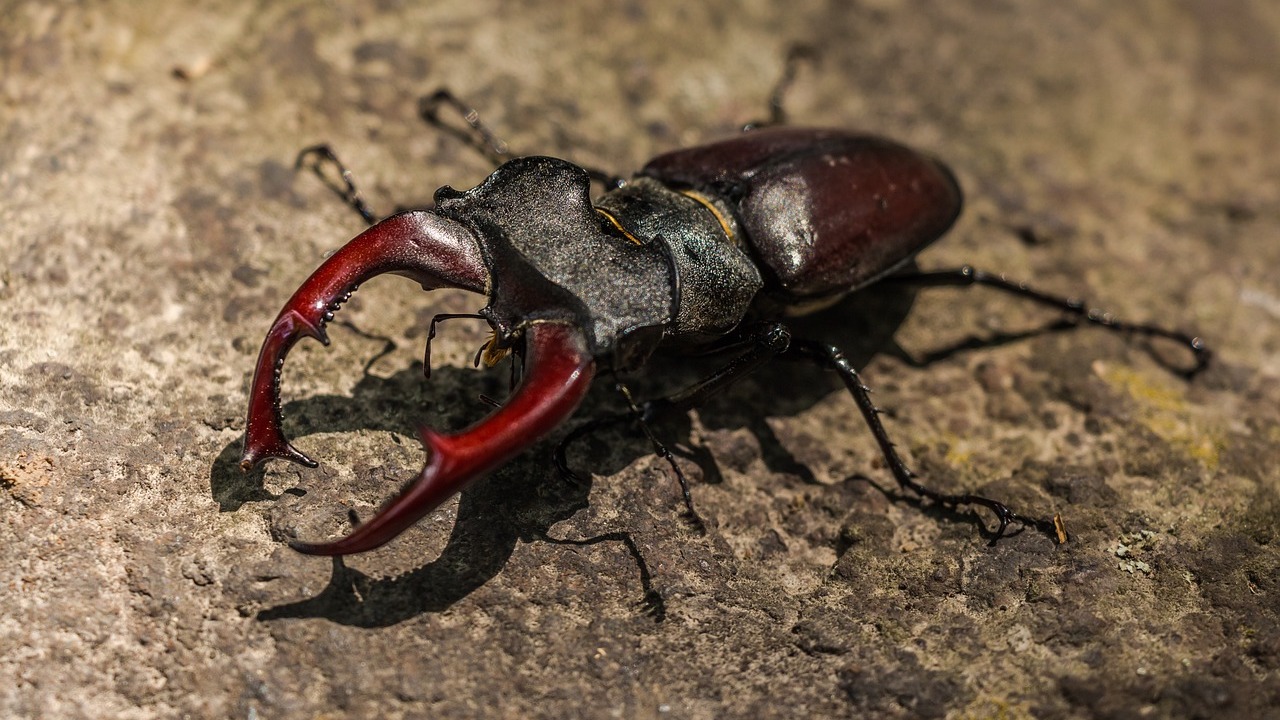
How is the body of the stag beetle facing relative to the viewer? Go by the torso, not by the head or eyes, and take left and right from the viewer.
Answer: facing the viewer and to the left of the viewer
